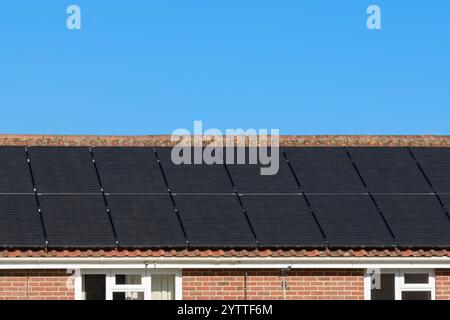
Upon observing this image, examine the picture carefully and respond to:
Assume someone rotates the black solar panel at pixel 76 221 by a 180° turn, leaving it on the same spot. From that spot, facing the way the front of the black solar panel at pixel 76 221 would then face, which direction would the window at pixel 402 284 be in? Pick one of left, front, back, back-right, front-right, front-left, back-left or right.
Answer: right

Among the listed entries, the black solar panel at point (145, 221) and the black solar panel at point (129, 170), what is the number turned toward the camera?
2

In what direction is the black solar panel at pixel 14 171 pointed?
toward the camera

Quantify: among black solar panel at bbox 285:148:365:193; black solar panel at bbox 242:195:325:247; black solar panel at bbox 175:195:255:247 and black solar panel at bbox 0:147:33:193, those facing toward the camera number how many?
4

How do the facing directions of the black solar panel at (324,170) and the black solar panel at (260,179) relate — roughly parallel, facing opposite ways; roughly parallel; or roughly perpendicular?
roughly parallel

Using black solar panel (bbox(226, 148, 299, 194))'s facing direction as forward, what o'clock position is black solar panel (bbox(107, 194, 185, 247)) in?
black solar panel (bbox(107, 194, 185, 247)) is roughly at 2 o'clock from black solar panel (bbox(226, 148, 299, 194)).

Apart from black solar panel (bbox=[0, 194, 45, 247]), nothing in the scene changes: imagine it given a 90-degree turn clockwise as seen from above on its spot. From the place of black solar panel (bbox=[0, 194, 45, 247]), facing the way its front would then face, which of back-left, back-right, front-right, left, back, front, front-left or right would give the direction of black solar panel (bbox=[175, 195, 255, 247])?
back

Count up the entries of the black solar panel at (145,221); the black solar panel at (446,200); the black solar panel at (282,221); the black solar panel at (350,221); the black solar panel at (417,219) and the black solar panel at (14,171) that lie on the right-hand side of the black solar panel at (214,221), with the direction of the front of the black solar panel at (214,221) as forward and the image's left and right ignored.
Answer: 2

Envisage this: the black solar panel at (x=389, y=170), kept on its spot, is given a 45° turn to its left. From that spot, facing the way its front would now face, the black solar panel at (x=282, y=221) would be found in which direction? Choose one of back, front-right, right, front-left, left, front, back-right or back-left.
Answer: right

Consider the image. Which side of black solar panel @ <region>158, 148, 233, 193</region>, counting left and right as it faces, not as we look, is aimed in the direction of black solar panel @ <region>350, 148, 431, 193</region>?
left

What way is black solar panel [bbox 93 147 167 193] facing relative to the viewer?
toward the camera

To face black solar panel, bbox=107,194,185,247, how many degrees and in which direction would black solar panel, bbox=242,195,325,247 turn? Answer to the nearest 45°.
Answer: approximately 90° to its right

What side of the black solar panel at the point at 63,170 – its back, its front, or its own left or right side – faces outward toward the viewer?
front

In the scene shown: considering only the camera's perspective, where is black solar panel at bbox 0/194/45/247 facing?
facing the viewer
